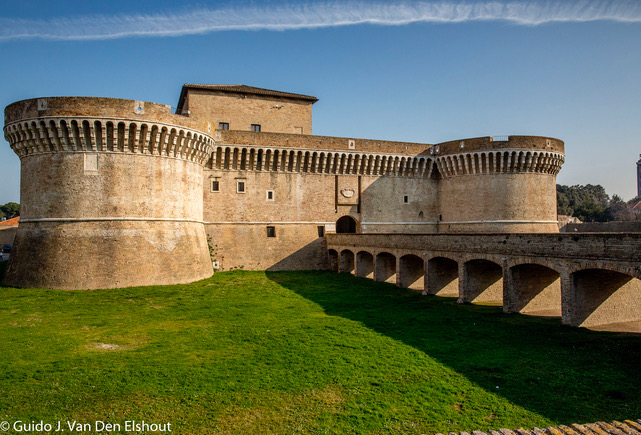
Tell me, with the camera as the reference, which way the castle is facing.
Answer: facing the viewer and to the right of the viewer

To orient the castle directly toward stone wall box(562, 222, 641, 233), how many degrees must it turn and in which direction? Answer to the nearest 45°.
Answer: approximately 45° to its left

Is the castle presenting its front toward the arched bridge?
yes

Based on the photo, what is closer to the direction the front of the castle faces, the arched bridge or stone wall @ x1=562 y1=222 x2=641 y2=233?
the arched bridge
